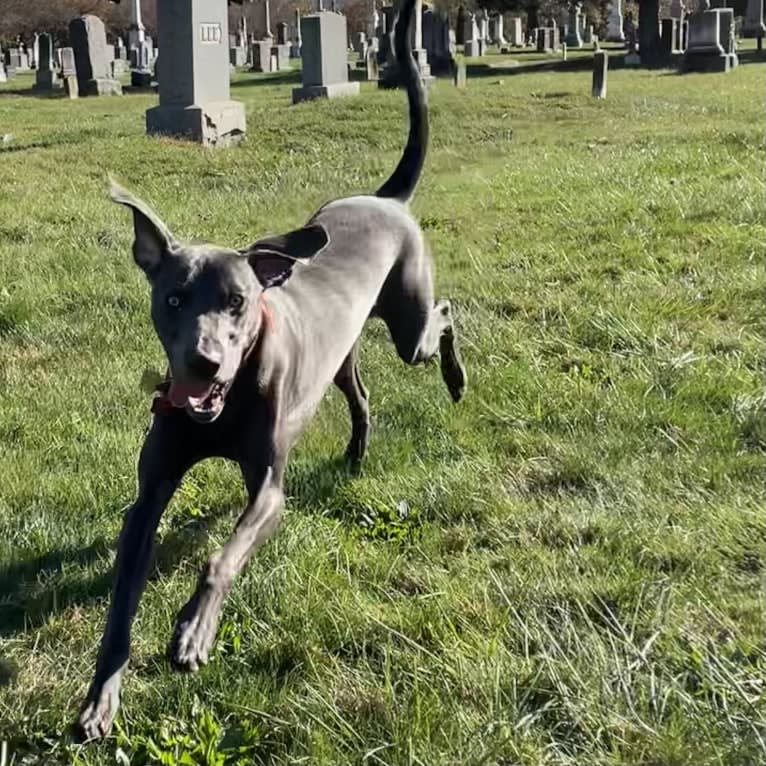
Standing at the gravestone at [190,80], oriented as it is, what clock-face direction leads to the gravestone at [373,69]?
the gravestone at [373,69] is roughly at 8 o'clock from the gravestone at [190,80].

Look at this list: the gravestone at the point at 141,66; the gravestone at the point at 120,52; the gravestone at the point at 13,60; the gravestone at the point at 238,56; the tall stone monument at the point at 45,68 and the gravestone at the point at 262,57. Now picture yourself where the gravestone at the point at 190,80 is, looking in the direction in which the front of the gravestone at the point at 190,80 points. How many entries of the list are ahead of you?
0

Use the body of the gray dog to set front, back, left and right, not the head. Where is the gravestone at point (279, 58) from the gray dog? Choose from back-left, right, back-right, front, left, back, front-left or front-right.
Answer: back-right

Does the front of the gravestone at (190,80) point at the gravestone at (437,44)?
no

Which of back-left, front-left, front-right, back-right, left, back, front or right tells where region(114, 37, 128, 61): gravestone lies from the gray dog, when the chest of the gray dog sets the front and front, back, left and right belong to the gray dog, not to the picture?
back-right

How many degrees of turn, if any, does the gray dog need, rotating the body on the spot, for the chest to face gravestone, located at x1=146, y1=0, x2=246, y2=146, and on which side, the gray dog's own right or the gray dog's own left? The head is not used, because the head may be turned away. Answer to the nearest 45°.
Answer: approximately 135° to the gray dog's own right

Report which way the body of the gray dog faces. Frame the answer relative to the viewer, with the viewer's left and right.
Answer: facing the viewer and to the left of the viewer

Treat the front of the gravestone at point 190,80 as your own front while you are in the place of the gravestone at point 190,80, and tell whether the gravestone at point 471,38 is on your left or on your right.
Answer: on your left

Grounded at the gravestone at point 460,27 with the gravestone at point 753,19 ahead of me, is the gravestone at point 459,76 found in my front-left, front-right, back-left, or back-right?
back-right

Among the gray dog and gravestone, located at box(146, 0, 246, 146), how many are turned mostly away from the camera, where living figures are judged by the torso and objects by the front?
0

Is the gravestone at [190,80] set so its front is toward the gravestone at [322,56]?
no

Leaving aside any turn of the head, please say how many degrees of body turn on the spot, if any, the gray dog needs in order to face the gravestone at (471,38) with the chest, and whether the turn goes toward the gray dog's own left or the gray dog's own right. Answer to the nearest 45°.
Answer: approximately 135° to the gray dog's own right

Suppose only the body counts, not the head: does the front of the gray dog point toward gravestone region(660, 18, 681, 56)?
no

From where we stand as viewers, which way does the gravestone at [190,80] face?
facing the viewer and to the right of the viewer

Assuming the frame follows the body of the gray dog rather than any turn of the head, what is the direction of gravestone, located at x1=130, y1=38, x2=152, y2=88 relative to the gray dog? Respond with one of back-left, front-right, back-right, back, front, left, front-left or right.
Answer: back-right
